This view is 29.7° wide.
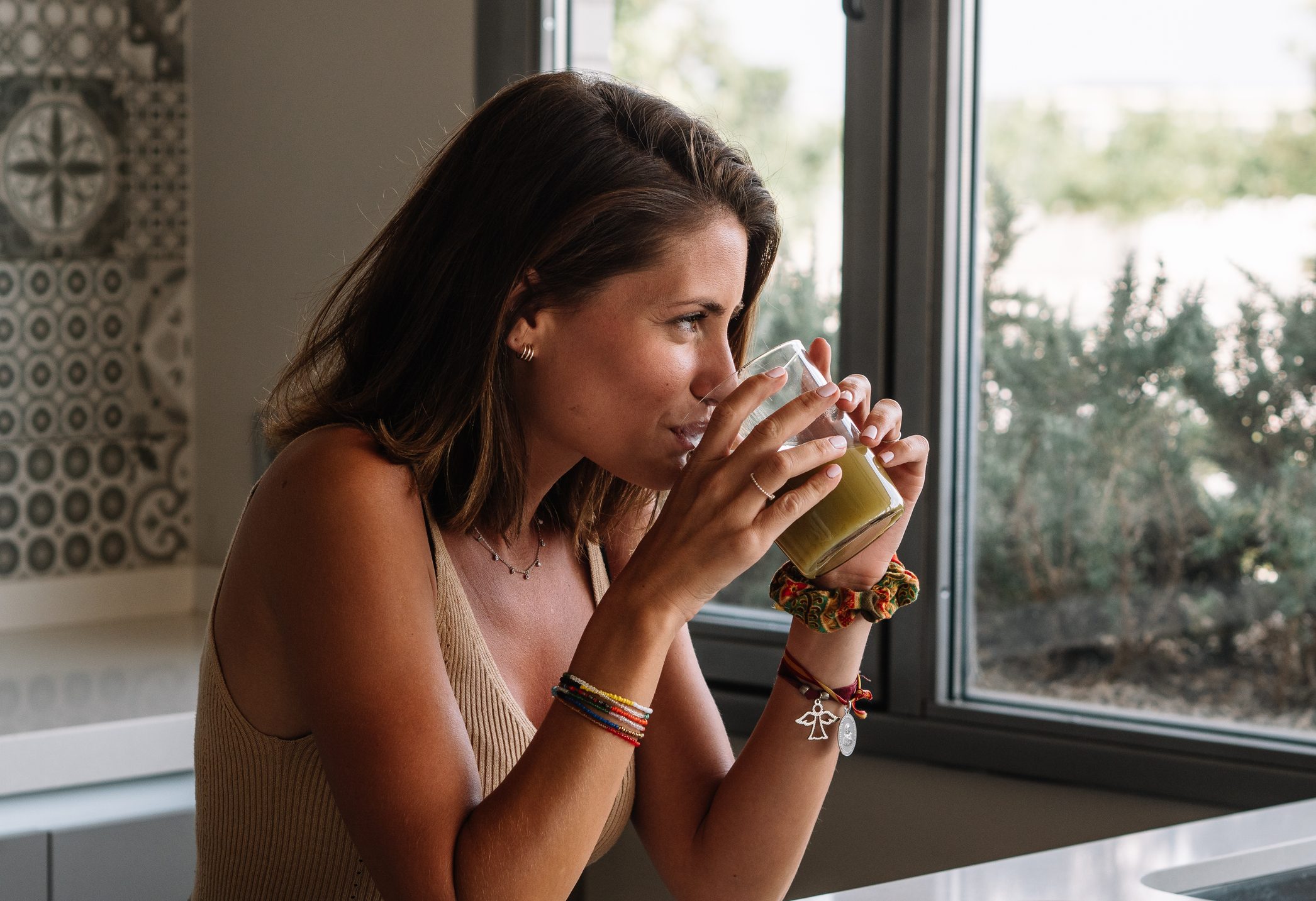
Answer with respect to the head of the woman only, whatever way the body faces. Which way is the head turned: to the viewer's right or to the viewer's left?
to the viewer's right

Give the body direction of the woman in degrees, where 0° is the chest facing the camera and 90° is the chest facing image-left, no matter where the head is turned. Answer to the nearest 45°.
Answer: approximately 315°

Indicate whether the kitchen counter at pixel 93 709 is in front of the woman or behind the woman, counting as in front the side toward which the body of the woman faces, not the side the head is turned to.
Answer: behind

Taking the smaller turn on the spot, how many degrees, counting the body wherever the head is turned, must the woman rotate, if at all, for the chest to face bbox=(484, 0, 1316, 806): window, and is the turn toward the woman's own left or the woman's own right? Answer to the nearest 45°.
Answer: approximately 90° to the woman's own left
